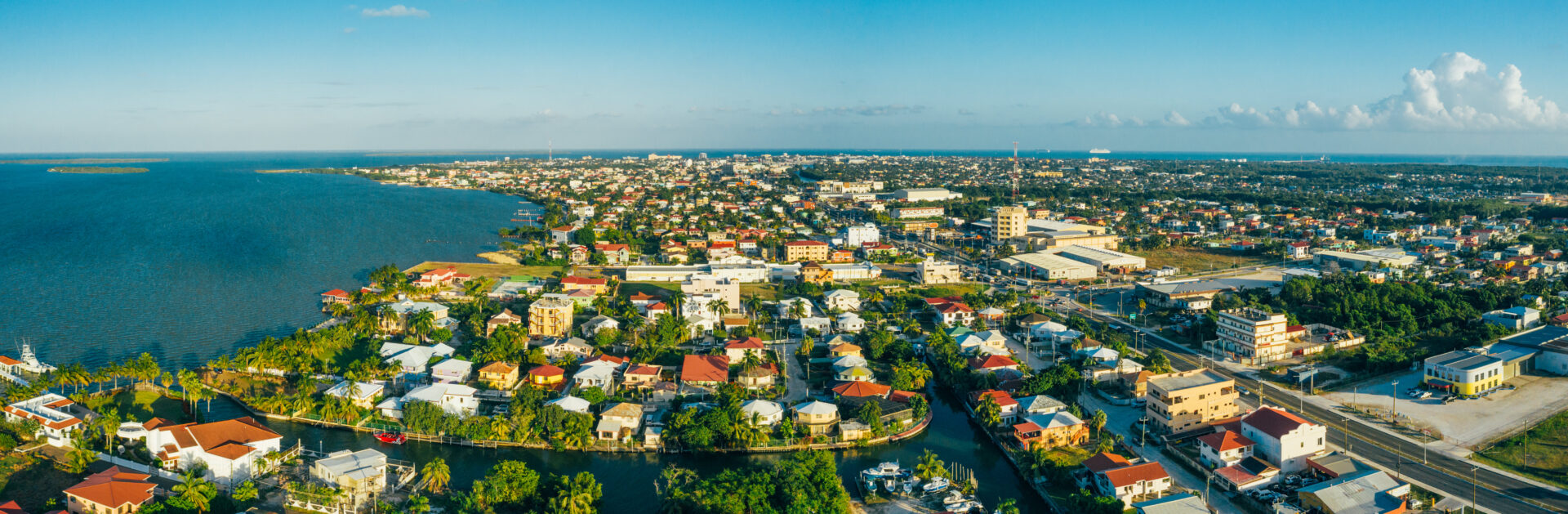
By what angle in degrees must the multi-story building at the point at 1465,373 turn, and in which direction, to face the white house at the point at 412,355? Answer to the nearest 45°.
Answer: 0° — it already faces it

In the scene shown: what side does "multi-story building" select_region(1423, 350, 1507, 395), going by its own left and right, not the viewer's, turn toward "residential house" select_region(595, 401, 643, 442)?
front

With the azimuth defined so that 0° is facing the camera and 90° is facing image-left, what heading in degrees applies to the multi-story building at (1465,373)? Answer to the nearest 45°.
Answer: approximately 45°

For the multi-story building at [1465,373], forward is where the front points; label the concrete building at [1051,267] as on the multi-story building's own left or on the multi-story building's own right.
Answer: on the multi-story building's own right

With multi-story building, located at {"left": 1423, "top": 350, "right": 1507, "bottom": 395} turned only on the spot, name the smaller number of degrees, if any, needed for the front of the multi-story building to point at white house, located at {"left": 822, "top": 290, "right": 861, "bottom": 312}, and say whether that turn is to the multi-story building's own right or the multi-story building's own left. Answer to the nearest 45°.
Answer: approximately 45° to the multi-story building's own right

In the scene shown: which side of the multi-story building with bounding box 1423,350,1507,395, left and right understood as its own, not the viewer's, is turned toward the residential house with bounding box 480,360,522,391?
front

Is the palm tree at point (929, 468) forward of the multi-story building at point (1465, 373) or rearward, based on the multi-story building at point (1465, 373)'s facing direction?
forward

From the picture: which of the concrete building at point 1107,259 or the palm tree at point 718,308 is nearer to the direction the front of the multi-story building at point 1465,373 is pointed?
the palm tree

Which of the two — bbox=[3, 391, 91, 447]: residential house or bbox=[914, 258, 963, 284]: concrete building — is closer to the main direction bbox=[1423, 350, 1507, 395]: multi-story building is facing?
the residential house

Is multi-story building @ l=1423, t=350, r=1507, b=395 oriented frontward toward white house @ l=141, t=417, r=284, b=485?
yes

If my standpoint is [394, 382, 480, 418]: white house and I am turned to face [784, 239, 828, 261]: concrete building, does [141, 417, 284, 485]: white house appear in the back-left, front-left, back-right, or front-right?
back-left

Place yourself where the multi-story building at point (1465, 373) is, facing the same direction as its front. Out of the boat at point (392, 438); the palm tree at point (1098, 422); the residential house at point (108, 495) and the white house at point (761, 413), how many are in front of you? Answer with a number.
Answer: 4
